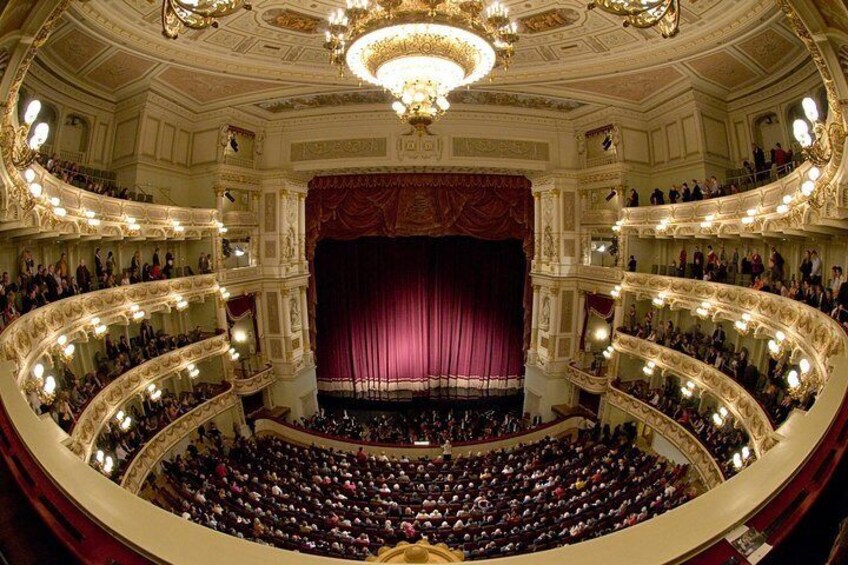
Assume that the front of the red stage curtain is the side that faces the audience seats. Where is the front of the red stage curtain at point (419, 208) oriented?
toward the camera

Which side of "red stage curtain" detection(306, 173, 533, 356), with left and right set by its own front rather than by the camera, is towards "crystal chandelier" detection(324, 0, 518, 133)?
front

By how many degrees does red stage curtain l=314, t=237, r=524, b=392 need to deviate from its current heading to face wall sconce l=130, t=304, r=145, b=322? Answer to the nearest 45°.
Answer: approximately 45° to its right

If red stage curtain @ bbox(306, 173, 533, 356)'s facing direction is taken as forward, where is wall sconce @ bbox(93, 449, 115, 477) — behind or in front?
in front

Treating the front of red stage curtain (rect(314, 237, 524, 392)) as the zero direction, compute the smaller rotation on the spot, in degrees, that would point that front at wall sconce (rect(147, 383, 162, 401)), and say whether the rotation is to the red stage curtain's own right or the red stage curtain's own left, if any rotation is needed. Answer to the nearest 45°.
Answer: approximately 45° to the red stage curtain's own right

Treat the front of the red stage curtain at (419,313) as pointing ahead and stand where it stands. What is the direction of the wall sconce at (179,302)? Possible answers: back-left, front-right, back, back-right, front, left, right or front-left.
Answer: front-right

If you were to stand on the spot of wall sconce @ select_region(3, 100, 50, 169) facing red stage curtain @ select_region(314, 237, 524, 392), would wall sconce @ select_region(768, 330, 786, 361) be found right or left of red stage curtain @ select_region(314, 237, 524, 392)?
right

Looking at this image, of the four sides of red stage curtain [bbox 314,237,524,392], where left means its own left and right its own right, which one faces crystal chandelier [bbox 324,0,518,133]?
front

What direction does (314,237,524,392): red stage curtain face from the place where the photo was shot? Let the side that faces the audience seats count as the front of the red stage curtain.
facing the viewer
